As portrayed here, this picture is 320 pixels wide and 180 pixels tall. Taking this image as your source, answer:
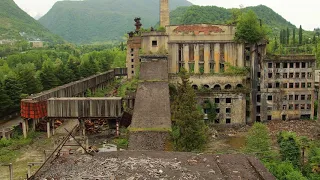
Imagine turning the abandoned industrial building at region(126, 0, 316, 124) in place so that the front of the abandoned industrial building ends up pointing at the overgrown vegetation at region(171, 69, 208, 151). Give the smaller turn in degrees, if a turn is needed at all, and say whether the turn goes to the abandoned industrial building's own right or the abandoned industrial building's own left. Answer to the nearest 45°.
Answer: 0° — it already faces it

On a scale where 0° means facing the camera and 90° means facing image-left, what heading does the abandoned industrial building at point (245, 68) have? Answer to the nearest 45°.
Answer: approximately 0°
